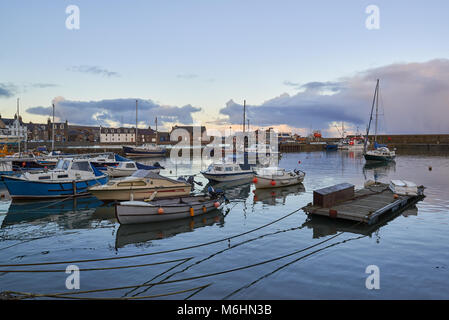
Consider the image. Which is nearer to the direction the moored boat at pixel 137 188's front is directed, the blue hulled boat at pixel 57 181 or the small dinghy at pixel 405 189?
the blue hulled boat

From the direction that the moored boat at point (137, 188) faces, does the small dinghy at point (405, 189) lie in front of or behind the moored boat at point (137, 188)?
behind

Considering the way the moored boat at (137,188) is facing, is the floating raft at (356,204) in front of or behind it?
behind

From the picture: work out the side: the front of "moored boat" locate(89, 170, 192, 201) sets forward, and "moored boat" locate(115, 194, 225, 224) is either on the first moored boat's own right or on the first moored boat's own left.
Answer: on the first moored boat's own left

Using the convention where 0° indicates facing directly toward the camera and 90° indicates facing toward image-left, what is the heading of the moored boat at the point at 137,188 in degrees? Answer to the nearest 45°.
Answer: approximately 90°

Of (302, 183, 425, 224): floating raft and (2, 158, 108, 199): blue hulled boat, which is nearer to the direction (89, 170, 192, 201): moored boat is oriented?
the blue hulled boat

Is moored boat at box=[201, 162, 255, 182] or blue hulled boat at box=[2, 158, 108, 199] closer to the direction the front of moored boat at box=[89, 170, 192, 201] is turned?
the blue hulled boat
